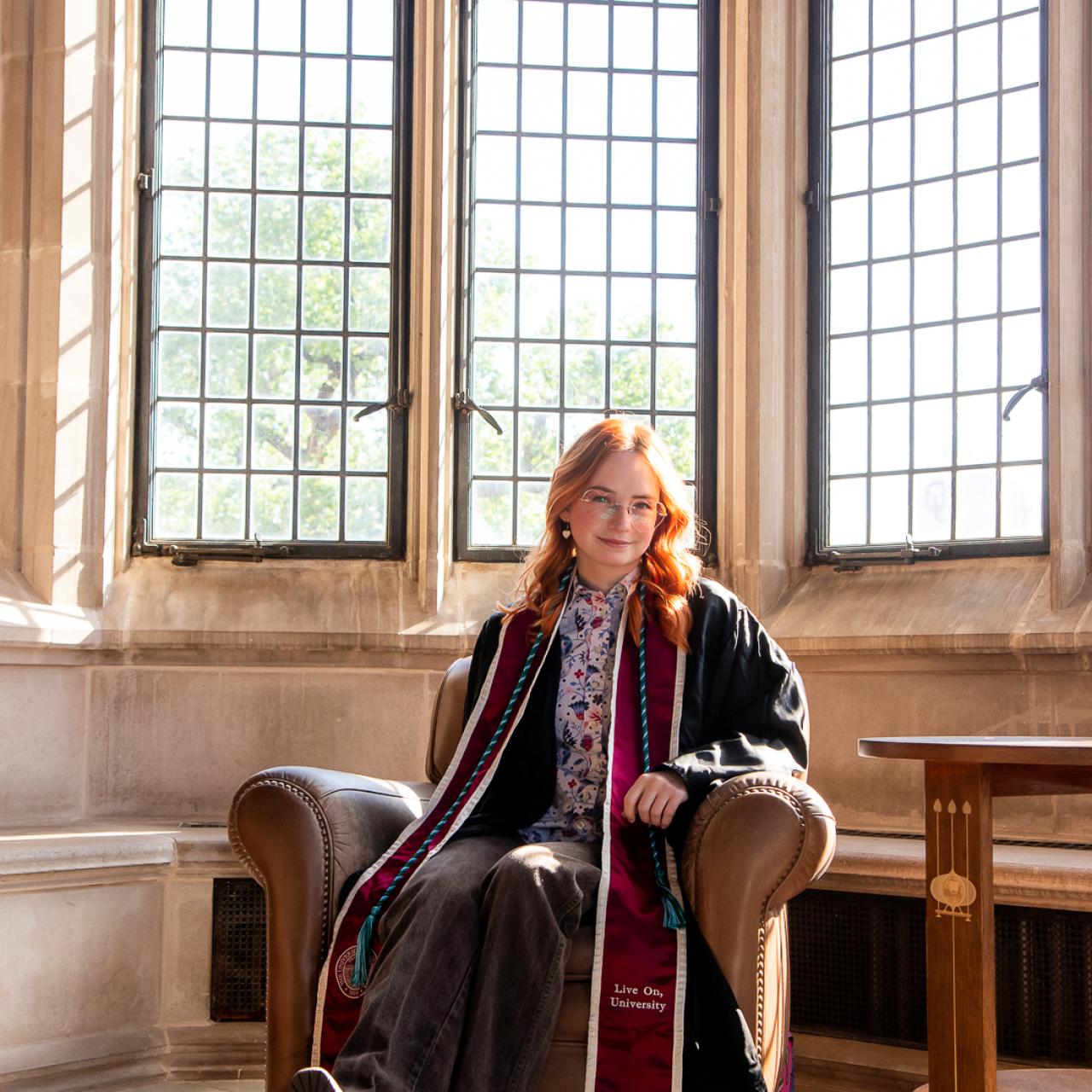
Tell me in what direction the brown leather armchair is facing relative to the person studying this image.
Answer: facing the viewer

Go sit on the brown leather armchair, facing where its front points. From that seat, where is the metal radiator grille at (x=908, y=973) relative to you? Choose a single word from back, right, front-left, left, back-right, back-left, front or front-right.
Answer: back-left

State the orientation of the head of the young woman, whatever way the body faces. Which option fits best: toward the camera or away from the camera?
toward the camera

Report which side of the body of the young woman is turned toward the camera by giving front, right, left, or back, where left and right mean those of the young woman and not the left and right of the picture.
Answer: front

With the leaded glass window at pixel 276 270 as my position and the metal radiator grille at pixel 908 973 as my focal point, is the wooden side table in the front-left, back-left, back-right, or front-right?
front-right

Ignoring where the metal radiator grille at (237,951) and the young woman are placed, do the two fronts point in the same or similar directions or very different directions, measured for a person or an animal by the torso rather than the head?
same or similar directions

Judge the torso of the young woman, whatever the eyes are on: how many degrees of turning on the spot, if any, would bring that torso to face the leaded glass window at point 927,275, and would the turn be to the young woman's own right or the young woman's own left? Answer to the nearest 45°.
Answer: approximately 135° to the young woman's own left

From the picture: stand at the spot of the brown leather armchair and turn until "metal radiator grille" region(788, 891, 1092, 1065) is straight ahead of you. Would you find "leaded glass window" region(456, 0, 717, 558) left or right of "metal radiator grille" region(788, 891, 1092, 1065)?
left

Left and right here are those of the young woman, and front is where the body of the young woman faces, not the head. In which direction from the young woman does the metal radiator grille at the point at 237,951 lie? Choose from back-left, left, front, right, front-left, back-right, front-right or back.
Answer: back-right

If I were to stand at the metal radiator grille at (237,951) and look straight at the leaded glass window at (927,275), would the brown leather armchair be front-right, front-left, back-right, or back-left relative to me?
front-right

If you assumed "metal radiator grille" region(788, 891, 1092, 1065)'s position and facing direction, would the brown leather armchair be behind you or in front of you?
in front

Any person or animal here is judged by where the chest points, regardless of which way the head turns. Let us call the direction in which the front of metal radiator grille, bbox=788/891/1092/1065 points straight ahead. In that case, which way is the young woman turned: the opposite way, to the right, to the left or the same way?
the same way

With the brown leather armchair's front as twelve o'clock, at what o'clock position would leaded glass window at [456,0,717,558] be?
The leaded glass window is roughly at 6 o'clock from the brown leather armchair.

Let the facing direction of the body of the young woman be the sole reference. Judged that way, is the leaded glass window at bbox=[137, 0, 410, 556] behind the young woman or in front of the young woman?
behind

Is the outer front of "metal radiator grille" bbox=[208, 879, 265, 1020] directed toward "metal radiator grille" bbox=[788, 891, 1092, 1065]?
no
